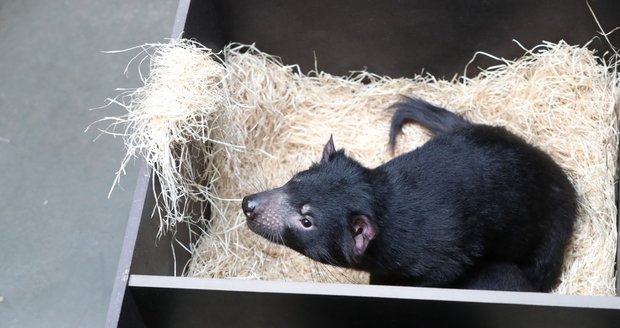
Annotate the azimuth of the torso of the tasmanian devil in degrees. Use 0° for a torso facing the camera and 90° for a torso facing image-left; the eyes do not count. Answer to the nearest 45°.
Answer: approximately 90°
